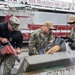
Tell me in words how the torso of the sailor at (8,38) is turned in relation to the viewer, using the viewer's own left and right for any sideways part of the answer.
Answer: facing the viewer and to the right of the viewer

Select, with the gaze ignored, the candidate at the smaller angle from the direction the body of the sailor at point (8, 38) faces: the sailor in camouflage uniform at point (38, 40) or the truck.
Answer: the sailor in camouflage uniform
